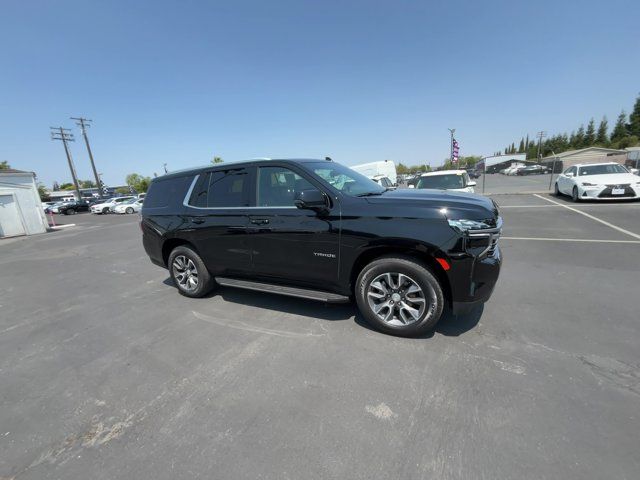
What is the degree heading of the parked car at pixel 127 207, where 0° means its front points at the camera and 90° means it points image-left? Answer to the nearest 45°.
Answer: approximately 45°

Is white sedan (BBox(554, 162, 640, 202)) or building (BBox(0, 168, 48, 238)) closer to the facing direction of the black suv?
the white sedan

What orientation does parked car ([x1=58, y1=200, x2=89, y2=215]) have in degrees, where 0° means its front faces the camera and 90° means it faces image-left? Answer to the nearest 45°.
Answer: approximately 45°

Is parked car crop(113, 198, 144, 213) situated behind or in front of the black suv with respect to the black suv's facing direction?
behind

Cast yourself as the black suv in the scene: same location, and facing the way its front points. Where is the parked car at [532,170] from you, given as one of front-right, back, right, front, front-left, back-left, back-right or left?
left

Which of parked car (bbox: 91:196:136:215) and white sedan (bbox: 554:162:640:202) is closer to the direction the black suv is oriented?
the white sedan

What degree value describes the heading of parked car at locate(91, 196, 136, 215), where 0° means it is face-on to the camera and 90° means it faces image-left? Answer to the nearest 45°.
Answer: approximately 45°

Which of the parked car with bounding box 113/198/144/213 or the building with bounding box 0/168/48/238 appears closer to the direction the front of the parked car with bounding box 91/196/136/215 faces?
the building

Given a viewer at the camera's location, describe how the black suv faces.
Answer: facing the viewer and to the right of the viewer

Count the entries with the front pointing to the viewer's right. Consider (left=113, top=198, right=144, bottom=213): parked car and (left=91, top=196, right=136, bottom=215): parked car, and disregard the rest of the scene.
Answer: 0

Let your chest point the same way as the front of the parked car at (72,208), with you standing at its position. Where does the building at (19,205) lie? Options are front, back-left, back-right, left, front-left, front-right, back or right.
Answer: front-left
